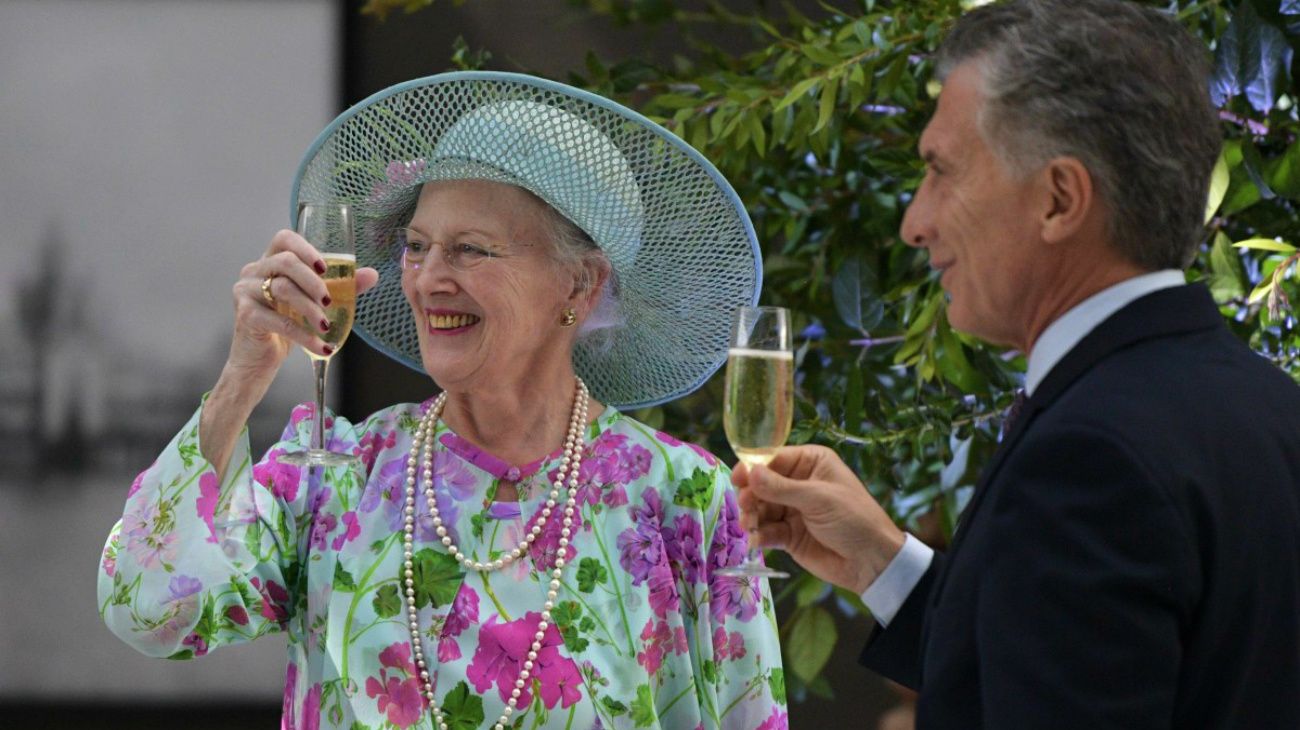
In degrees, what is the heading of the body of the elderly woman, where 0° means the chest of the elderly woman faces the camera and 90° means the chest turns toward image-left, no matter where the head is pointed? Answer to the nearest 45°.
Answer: approximately 0°

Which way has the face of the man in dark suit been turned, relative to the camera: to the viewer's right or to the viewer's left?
to the viewer's left

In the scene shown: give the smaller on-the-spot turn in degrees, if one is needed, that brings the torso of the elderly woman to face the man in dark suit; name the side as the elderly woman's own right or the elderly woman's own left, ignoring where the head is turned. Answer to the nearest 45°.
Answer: approximately 45° to the elderly woman's own left
